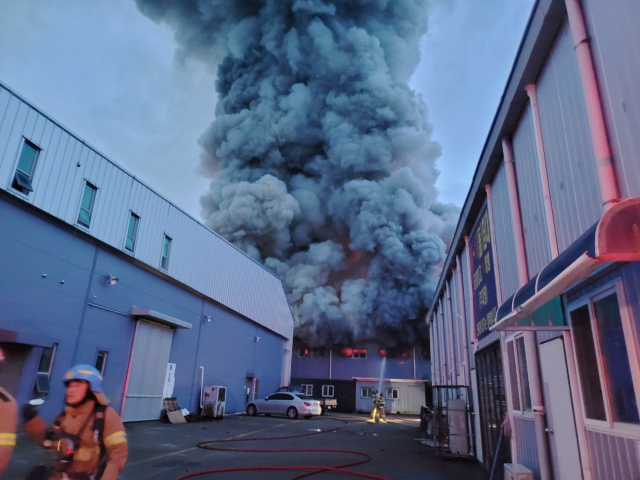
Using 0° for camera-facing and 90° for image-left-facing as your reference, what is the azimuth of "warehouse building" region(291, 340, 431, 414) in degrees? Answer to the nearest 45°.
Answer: approximately 0°

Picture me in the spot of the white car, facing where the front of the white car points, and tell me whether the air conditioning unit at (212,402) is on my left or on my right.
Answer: on my left

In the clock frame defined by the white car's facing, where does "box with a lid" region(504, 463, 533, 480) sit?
The box with a lid is roughly at 7 o'clock from the white car.

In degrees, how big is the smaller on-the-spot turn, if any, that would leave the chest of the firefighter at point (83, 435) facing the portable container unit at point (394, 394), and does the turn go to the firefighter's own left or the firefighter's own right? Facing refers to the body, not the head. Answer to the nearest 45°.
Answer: approximately 180°

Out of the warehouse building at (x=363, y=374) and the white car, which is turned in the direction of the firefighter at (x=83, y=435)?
the warehouse building

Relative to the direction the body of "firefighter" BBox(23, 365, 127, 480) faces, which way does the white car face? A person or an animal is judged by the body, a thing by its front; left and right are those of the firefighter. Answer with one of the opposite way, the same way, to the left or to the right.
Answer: to the right

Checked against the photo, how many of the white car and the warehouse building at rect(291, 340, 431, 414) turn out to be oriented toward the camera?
1

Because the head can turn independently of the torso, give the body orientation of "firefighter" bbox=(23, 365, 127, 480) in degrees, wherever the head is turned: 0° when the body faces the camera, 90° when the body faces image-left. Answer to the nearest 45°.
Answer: approximately 45°
